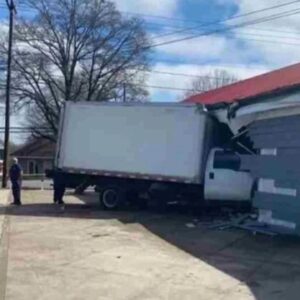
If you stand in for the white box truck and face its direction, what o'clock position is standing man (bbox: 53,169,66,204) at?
The standing man is roughly at 7 o'clock from the white box truck.

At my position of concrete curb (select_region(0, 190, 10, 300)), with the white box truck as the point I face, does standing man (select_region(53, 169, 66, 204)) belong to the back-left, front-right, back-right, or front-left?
front-left

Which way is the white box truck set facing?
to the viewer's right
